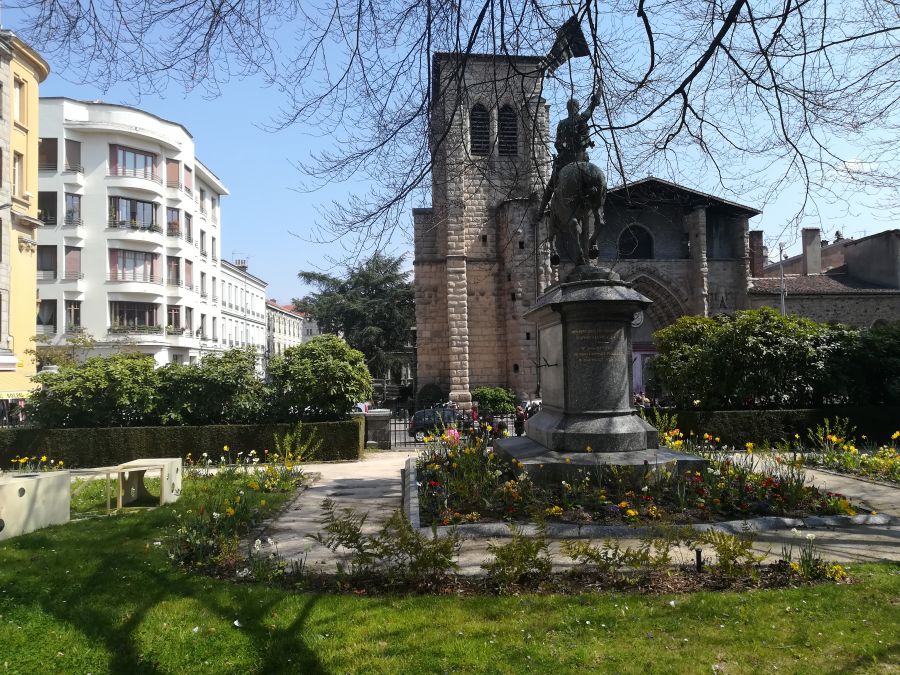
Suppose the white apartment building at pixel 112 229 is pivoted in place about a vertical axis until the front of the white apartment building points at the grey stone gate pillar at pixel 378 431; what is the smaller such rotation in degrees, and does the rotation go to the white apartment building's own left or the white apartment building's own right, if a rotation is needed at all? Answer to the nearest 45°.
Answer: approximately 45° to the white apartment building's own right

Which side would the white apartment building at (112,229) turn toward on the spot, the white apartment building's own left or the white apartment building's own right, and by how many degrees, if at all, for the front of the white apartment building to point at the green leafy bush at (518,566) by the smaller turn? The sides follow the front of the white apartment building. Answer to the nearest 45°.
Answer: approximately 45° to the white apartment building's own right

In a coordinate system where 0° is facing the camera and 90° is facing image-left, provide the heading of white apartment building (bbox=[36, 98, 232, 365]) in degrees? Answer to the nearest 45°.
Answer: approximately 315°

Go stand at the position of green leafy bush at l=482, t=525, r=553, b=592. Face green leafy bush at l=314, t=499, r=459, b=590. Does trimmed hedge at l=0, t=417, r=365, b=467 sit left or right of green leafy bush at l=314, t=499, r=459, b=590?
right

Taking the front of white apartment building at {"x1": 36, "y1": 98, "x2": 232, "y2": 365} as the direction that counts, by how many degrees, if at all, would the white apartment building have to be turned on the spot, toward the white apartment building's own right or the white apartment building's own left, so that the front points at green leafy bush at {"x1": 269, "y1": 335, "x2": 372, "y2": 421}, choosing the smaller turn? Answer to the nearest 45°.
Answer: approximately 45° to the white apartment building's own right
